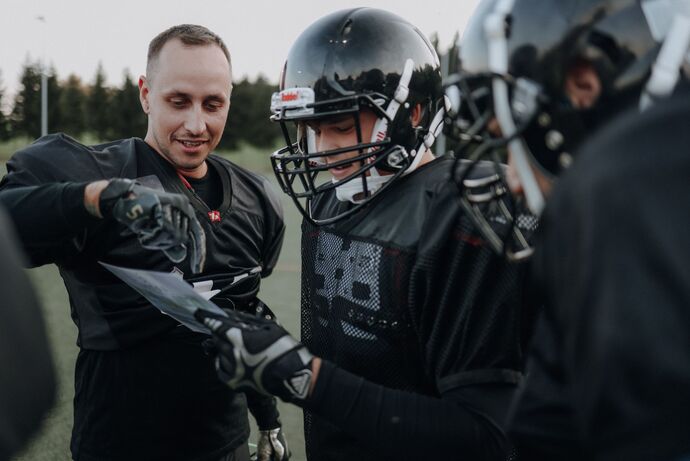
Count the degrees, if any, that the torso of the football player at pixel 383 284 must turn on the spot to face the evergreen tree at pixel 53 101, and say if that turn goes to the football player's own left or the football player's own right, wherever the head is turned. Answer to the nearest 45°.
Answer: approximately 90° to the football player's own right

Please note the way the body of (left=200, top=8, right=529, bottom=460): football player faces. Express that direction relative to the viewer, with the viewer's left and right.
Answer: facing the viewer and to the left of the viewer

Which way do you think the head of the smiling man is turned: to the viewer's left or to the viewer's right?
to the viewer's right

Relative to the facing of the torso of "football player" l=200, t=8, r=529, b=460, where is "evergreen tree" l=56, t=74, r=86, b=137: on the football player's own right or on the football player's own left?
on the football player's own right

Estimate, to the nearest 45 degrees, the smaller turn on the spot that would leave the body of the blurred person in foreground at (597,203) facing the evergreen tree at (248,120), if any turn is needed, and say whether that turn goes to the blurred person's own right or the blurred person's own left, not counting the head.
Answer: approximately 45° to the blurred person's own right

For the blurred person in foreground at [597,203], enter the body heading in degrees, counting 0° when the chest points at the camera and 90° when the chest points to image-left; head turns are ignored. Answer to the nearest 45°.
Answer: approximately 90°

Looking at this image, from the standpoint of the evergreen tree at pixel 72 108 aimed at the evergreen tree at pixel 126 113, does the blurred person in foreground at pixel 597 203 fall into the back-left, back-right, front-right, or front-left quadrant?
front-right

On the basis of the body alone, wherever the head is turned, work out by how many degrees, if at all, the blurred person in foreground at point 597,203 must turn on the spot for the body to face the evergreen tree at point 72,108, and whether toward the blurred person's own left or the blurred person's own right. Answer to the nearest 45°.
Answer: approximately 45° to the blurred person's own right

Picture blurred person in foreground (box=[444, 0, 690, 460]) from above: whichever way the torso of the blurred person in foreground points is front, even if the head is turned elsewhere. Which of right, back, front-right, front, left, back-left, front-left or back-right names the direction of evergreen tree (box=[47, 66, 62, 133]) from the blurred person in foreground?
front-right
